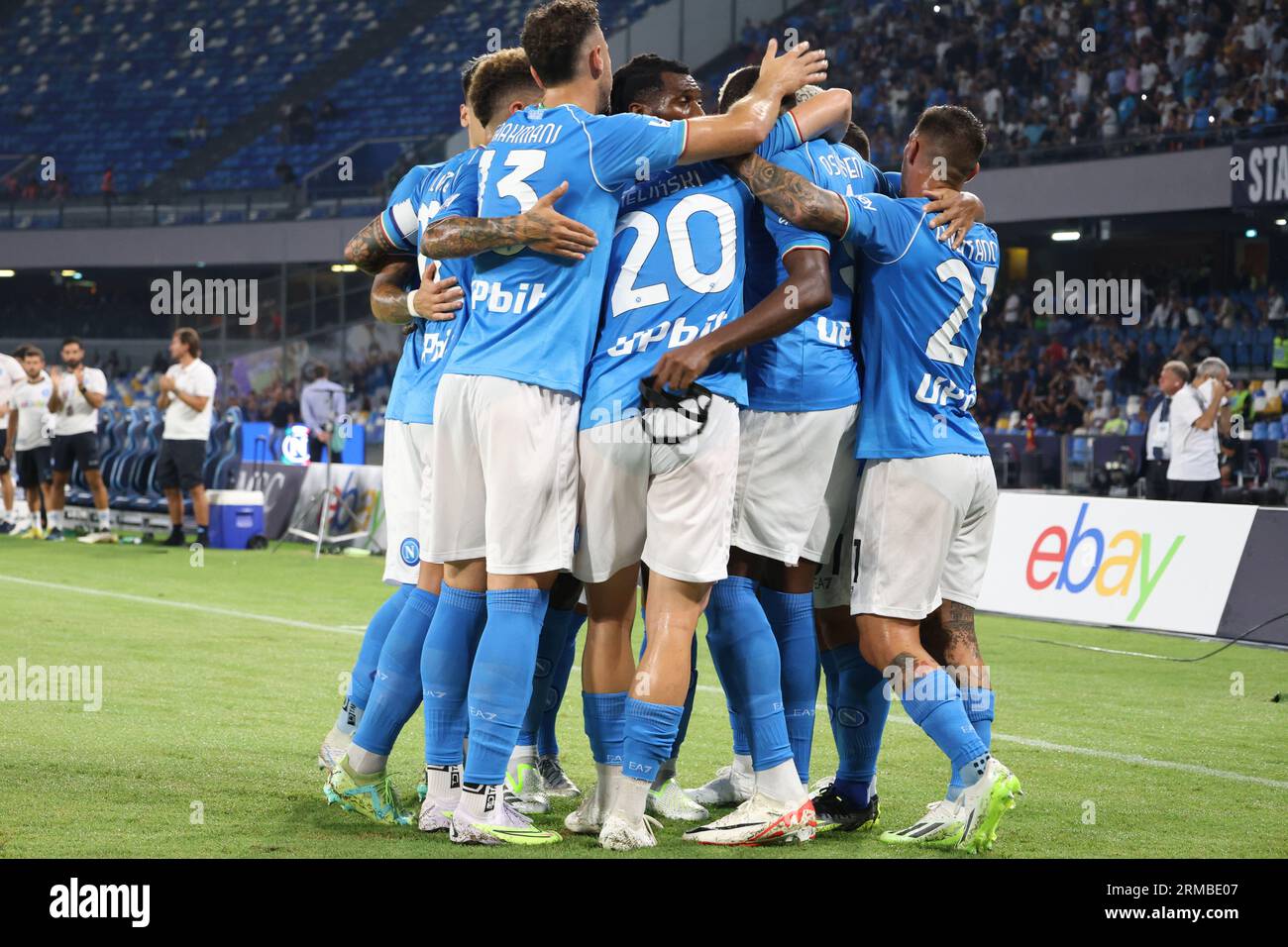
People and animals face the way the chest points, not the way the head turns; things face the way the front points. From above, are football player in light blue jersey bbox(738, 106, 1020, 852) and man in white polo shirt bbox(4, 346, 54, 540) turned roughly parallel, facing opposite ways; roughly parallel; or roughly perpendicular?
roughly parallel, facing opposite ways

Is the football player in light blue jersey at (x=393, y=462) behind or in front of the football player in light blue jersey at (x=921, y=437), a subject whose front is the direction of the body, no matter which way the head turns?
in front

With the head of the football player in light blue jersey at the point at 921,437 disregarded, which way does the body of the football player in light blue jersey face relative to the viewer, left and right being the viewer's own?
facing away from the viewer and to the left of the viewer

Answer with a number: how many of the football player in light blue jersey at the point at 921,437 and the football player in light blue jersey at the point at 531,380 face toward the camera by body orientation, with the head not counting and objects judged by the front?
0

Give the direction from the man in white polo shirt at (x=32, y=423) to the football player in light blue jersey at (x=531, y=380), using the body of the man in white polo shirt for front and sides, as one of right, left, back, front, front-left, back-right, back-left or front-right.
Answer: front

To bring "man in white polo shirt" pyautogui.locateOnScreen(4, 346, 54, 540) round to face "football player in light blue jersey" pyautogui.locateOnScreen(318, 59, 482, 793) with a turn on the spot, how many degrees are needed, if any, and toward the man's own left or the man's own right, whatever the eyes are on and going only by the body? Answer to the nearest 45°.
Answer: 0° — they already face them

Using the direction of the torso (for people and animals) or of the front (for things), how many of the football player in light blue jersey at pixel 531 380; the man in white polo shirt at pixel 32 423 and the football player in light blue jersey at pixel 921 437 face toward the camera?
1

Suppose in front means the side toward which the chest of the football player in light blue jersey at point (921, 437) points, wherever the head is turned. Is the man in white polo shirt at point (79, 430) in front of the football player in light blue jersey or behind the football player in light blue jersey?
in front

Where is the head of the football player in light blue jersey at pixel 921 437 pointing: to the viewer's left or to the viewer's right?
to the viewer's left

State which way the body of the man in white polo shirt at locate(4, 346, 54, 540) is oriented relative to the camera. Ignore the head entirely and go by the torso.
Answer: toward the camera

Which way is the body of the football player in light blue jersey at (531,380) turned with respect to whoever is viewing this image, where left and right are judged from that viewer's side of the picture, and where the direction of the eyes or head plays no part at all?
facing away from the viewer and to the right of the viewer

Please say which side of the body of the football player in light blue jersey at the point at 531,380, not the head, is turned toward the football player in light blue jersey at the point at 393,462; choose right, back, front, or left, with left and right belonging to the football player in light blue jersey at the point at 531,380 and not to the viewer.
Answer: left

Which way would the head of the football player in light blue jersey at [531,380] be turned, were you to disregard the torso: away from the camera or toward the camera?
away from the camera

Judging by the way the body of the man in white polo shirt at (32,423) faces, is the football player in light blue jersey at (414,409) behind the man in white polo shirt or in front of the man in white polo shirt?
in front

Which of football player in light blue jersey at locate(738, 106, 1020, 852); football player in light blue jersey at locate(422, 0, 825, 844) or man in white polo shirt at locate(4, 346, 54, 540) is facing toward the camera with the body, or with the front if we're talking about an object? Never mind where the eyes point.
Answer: the man in white polo shirt
